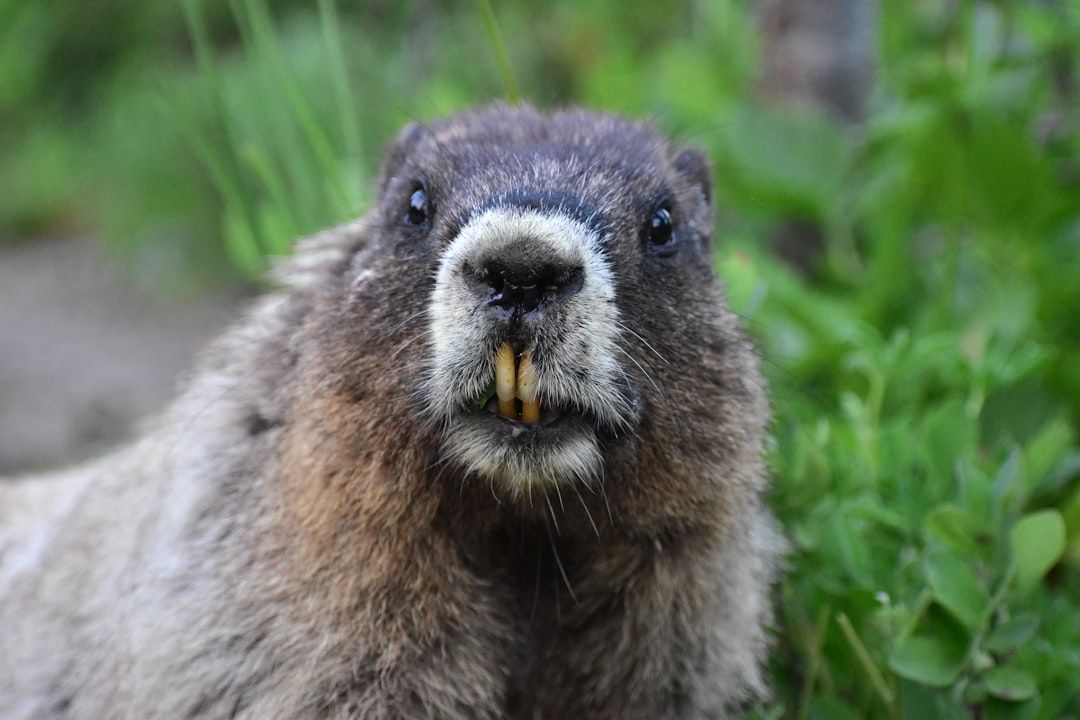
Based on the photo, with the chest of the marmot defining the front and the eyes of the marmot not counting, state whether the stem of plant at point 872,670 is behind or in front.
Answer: in front

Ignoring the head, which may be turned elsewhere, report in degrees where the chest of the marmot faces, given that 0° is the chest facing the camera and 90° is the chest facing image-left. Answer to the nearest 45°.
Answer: approximately 315°
